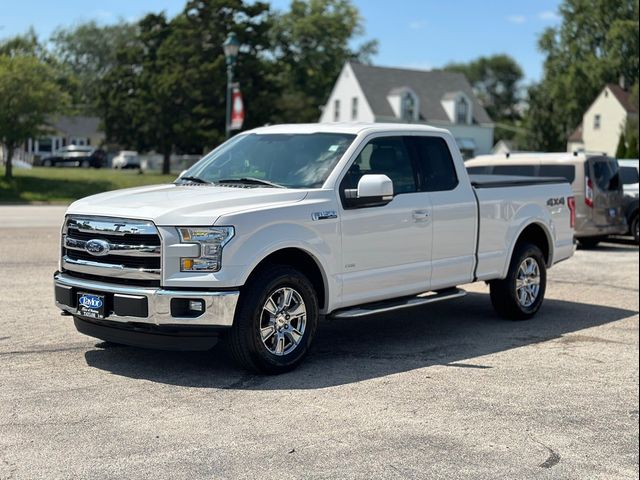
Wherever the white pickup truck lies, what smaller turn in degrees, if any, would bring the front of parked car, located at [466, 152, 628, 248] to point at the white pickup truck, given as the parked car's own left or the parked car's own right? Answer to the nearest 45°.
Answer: approximately 135° to the parked car's own left

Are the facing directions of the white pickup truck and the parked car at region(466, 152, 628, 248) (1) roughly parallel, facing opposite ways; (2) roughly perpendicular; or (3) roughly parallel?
roughly perpendicular

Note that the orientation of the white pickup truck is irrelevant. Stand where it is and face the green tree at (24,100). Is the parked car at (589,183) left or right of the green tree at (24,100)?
right

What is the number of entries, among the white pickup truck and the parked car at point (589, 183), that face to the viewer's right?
0

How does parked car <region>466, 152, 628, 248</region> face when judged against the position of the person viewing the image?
facing away from the viewer and to the left of the viewer

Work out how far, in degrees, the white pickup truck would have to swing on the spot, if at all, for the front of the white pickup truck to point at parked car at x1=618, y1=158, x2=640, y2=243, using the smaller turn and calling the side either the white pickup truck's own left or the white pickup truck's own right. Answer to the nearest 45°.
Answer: approximately 180°

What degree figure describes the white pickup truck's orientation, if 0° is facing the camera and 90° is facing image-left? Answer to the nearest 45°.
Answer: approximately 45°

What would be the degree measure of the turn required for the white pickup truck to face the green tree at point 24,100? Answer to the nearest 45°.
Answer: approximately 135° to its right

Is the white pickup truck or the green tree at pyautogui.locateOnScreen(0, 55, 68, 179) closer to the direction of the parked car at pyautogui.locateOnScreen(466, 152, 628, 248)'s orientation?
the green tree

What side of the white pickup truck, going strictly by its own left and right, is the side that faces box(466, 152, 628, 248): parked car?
back

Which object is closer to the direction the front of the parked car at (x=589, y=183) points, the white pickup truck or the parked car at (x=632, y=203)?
the parked car

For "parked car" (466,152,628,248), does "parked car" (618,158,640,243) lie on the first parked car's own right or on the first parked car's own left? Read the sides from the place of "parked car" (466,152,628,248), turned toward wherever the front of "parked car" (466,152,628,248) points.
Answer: on the first parked car's own right
